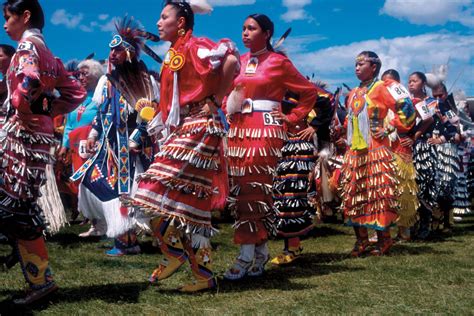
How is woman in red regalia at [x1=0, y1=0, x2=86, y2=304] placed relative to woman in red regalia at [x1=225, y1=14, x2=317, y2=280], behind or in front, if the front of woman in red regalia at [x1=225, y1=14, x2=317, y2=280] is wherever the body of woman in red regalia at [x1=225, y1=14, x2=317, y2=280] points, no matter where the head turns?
in front

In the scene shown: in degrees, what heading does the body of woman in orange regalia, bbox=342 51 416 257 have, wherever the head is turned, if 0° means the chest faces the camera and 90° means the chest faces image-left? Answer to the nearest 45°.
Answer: approximately 45°

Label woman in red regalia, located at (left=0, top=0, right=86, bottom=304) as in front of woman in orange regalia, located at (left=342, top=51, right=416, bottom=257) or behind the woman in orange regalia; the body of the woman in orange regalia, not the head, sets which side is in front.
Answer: in front

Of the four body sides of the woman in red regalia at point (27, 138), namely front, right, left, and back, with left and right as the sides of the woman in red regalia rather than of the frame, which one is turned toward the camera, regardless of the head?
left
